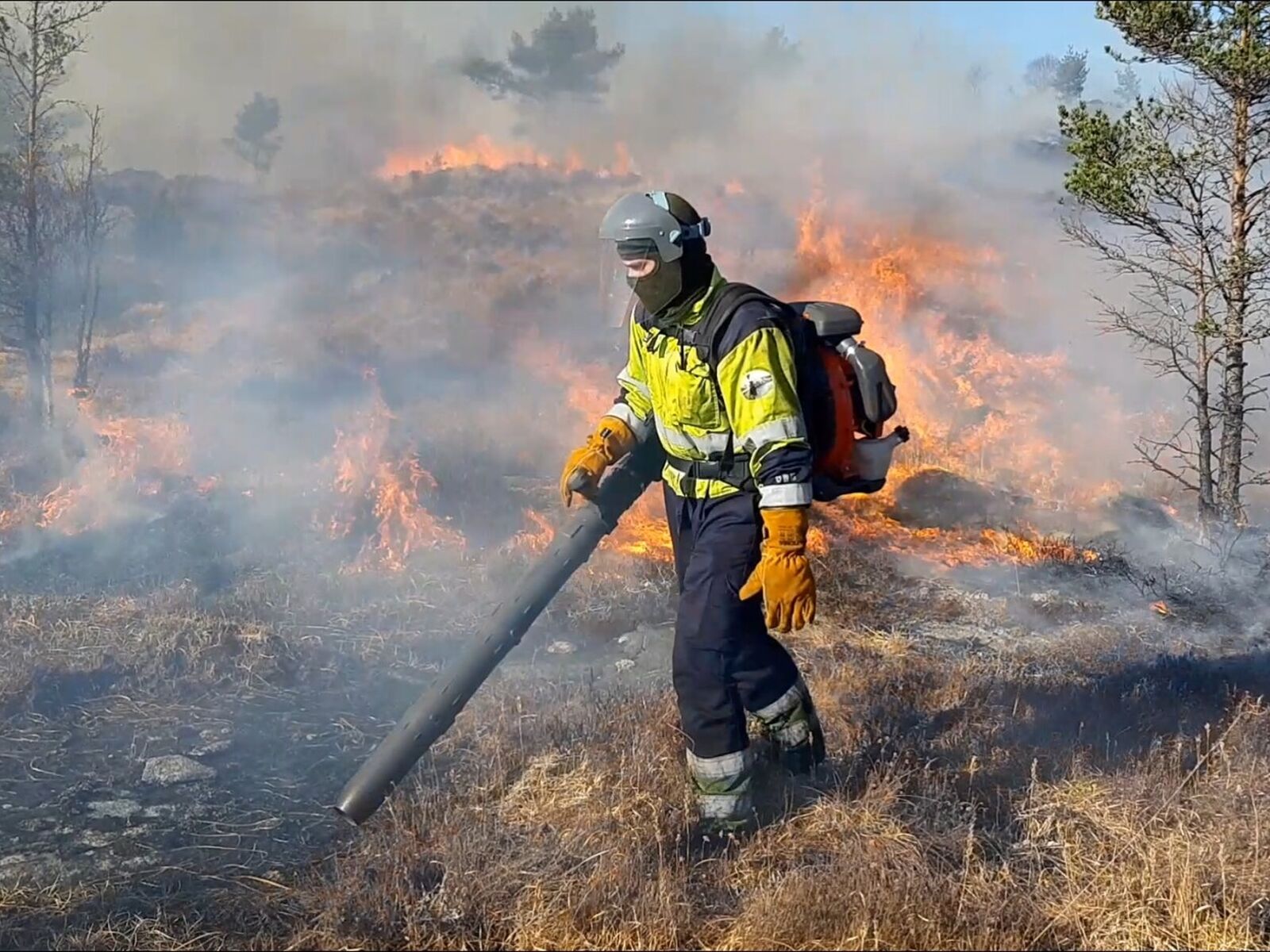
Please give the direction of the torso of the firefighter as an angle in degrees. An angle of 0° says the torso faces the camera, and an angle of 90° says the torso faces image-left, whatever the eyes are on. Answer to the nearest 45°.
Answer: approximately 45°

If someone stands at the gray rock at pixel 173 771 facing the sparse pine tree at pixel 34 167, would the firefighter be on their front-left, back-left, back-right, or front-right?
back-right

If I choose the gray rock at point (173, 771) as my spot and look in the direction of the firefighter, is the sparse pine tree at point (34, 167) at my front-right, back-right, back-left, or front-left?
back-left

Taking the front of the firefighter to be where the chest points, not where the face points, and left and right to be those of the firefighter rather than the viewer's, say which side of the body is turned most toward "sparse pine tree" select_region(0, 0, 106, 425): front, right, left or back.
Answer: right
